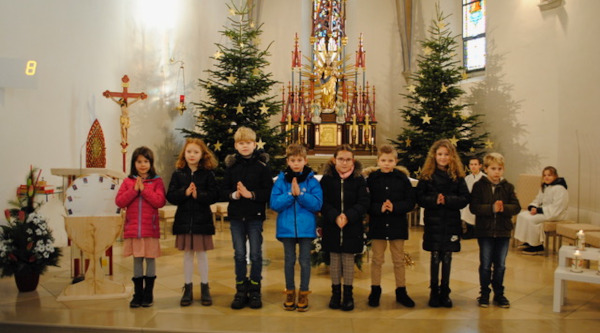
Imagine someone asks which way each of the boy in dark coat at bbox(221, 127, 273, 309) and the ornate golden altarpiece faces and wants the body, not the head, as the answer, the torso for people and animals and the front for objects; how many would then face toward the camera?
2

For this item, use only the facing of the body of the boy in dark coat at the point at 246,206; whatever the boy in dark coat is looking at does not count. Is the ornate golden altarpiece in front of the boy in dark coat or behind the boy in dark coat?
behind

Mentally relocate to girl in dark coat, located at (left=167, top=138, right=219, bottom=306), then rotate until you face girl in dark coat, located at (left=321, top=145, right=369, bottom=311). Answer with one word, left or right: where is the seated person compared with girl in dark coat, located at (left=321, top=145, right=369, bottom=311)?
left

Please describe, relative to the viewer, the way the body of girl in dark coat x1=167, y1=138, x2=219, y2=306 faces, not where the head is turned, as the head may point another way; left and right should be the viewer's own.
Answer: facing the viewer

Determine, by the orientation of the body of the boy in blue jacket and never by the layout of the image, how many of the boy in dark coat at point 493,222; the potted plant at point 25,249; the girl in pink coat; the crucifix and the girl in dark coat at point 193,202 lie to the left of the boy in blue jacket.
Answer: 1

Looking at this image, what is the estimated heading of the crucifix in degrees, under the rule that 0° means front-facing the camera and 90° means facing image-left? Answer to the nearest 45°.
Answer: approximately 0°

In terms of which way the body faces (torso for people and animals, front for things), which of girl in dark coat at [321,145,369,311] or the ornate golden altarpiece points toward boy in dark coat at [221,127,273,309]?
the ornate golden altarpiece

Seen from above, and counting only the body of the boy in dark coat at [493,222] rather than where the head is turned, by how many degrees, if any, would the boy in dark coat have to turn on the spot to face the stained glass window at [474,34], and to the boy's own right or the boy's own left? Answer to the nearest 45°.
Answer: approximately 180°

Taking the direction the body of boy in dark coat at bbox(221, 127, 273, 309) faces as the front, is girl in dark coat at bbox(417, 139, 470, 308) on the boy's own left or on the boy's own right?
on the boy's own left

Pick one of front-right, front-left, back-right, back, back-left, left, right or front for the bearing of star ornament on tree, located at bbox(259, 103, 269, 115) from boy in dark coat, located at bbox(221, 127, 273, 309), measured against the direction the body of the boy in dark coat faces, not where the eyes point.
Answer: back

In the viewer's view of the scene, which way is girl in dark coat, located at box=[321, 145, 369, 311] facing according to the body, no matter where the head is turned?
toward the camera

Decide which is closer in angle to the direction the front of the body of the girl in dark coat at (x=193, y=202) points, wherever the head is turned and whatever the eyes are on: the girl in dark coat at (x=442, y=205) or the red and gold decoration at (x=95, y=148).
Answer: the girl in dark coat

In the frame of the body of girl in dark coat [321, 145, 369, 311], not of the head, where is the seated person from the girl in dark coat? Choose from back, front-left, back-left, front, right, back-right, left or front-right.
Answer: back-left

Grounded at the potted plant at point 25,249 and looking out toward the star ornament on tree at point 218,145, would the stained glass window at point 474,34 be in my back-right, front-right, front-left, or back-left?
front-right

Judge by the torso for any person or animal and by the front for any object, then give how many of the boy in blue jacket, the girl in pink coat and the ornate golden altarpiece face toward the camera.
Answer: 3
